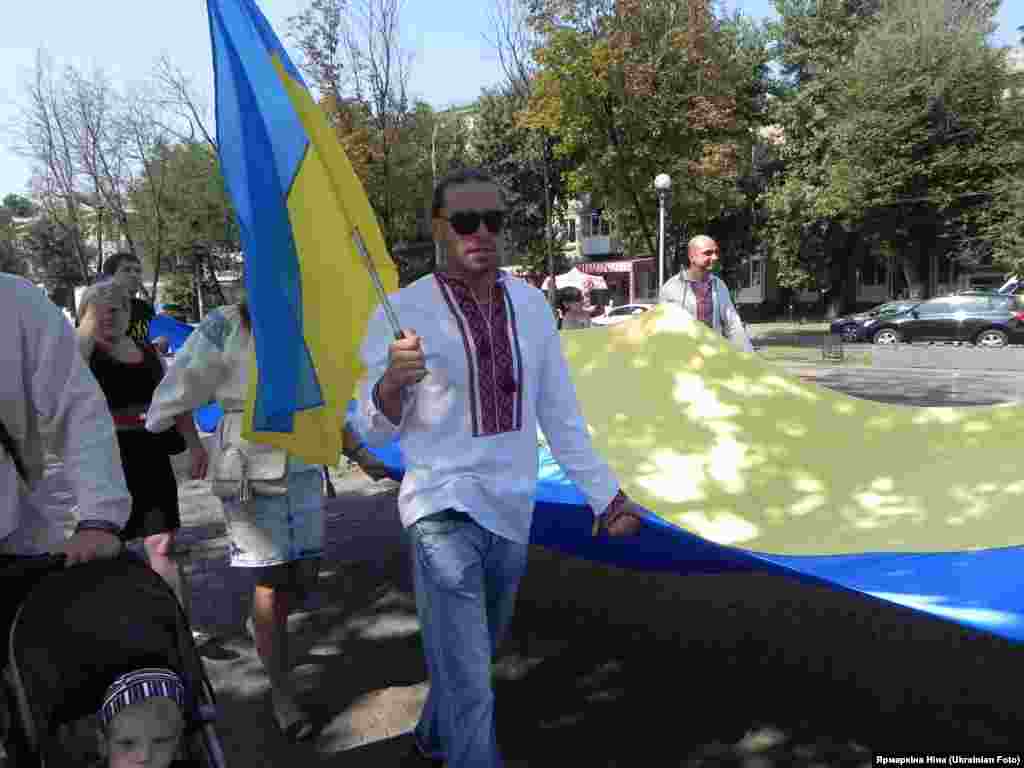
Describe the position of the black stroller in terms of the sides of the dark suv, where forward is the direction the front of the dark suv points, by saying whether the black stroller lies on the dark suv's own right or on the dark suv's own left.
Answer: on the dark suv's own left

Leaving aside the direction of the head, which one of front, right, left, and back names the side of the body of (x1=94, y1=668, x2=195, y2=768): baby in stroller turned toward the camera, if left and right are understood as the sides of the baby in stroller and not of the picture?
front

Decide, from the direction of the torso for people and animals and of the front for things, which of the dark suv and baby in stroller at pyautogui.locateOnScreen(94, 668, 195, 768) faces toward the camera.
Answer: the baby in stroller

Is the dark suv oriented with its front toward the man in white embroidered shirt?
no

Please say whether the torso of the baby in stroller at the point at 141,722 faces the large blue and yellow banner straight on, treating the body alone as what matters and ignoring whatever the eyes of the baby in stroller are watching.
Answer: no

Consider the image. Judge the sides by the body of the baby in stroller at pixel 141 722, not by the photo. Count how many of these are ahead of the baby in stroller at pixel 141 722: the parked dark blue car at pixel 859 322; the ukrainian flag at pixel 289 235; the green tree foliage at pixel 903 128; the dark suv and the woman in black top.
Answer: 0

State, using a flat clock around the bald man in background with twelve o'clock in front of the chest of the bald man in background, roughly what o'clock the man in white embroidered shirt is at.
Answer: The man in white embroidered shirt is roughly at 2 o'clock from the bald man in background.

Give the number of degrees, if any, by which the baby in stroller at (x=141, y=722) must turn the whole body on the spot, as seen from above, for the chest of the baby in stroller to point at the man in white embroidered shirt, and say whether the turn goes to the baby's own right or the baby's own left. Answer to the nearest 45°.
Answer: approximately 135° to the baby's own left

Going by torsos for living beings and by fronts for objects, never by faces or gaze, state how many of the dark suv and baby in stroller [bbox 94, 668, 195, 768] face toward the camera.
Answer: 1

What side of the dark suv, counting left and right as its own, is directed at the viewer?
left

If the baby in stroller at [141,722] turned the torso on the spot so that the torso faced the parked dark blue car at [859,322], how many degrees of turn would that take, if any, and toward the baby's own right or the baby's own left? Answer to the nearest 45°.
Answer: approximately 135° to the baby's own left

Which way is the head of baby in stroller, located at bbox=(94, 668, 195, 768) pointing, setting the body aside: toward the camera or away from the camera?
toward the camera

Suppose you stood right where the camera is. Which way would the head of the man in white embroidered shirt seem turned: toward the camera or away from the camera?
toward the camera

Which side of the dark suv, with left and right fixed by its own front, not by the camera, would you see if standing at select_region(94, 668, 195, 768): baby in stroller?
left
